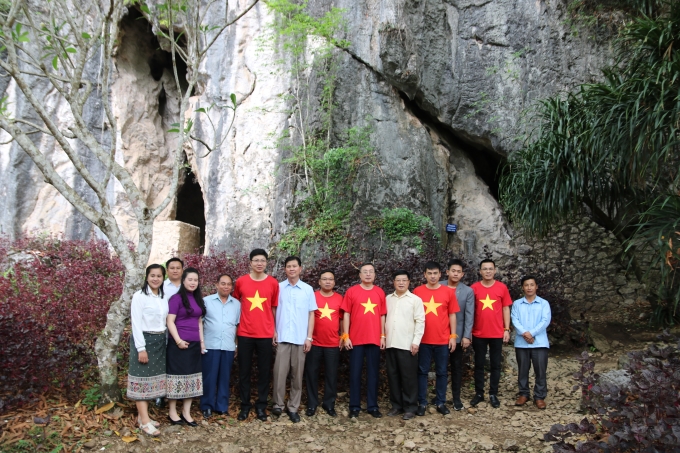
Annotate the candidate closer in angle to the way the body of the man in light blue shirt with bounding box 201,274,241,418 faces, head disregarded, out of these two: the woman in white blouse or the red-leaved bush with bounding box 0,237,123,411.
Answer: the woman in white blouse

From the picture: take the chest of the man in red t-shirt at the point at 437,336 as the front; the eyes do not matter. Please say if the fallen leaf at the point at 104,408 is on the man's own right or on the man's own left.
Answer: on the man's own right

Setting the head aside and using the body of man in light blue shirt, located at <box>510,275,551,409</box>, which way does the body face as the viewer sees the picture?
toward the camera

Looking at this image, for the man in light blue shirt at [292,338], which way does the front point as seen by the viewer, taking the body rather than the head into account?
toward the camera

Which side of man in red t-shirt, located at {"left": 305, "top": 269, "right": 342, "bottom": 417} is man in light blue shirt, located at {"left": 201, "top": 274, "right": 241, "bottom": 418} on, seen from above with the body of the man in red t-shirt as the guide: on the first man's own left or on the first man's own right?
on the first man's own right

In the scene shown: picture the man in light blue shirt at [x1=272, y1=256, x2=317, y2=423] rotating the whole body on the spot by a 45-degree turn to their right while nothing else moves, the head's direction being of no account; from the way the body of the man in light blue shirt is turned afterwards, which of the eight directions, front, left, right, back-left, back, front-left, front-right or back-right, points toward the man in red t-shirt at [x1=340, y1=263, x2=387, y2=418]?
back-left

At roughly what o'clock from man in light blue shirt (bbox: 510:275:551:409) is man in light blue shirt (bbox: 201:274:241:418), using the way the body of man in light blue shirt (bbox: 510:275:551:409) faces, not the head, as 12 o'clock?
man in light blue shirt (bbox: 201:274:241:418) is roughly at 2 o'clock from man in light blue shirt (bbox: 510:275:551:409).

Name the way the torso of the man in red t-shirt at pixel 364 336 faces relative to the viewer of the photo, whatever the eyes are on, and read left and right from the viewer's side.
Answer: facing the viewer

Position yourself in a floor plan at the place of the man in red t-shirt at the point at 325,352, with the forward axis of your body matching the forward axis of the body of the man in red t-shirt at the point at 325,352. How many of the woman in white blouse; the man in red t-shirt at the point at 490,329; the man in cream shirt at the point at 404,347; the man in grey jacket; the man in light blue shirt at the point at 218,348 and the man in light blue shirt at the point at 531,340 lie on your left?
4

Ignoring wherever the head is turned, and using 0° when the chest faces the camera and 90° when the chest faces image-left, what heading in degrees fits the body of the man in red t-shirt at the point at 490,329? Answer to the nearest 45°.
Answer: approximately 0°

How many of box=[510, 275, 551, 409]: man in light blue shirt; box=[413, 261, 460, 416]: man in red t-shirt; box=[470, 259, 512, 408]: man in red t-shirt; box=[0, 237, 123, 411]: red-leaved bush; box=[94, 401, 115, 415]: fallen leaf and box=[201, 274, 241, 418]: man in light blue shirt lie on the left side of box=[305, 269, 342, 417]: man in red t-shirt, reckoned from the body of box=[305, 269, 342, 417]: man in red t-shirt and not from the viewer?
3
